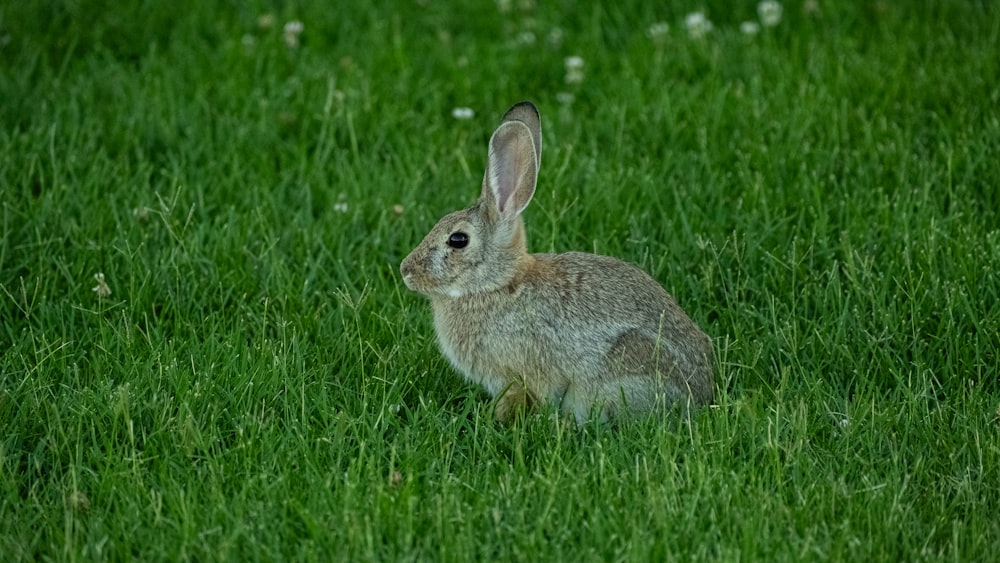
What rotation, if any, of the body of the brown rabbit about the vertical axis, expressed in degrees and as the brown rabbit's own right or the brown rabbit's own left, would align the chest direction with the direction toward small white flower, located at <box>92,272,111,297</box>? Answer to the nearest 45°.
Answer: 0° — it already faces it

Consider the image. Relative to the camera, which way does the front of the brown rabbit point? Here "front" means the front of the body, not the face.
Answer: to the viewer's left

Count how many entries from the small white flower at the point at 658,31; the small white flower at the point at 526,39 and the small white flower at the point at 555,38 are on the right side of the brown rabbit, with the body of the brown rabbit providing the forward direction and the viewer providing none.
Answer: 3

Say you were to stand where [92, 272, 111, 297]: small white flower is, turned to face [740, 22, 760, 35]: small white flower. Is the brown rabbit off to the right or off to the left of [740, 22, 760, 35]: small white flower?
right

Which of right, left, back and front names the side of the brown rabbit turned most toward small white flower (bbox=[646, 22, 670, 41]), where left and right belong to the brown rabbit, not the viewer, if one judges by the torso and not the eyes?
right
